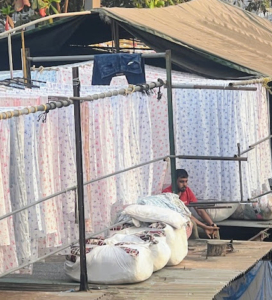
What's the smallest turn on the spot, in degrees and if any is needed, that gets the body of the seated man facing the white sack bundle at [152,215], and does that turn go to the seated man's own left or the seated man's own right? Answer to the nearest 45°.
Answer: approximately 45° to the seated man's own right

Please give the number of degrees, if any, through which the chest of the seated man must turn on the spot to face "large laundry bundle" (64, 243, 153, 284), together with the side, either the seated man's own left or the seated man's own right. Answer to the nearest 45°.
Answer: approximately 45° to the seated man's own right

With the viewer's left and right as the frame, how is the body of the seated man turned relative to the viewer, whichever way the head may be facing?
facing the viewer and to the right of the viewer

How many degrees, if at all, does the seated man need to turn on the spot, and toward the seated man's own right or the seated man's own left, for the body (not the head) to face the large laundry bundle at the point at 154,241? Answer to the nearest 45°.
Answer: approximately 45° to the seated man's own right

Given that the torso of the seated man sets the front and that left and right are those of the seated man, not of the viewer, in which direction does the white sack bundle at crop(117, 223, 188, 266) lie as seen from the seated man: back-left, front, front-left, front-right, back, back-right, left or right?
front-right
